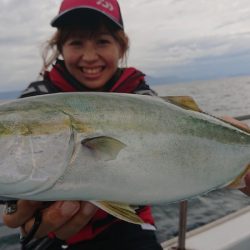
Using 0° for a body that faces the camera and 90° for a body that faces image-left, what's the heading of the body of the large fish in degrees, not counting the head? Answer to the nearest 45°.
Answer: approximately 90°

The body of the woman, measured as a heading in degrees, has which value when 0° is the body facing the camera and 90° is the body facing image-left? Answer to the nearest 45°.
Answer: approximately 0°
